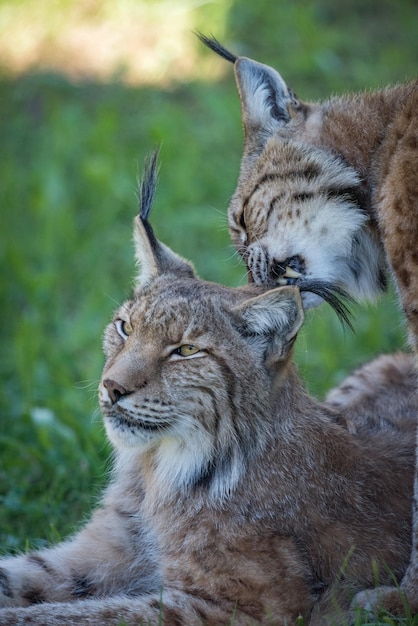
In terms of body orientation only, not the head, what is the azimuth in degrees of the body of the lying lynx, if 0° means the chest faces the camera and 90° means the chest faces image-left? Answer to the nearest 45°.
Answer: approximately 45°

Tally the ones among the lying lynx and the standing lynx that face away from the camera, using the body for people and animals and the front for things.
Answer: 0

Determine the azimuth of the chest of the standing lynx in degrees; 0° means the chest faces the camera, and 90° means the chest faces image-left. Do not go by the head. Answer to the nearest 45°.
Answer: approximately 90°
